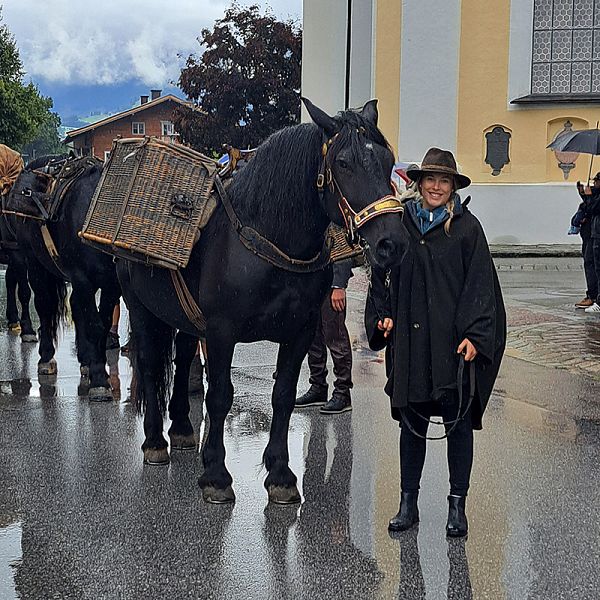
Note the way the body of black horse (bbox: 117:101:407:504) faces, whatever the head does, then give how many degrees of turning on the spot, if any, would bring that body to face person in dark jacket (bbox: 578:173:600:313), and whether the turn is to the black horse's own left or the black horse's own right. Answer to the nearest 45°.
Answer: approximately 90° to the black horse's own left

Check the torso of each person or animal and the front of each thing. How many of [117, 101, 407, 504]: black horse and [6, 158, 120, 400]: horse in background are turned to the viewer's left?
0

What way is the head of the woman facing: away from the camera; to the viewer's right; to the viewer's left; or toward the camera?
toward the camera

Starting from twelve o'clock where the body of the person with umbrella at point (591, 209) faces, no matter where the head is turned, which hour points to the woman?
The woman is roughly at 9 o'clock from the person with umbrella.

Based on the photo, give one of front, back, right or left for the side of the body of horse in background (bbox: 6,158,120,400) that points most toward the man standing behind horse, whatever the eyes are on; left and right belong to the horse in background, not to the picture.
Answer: front

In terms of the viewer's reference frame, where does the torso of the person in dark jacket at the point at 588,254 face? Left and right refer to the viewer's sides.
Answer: facing to the left of the viewer

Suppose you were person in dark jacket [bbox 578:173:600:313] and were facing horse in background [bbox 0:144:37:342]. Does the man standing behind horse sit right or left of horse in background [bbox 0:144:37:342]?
left

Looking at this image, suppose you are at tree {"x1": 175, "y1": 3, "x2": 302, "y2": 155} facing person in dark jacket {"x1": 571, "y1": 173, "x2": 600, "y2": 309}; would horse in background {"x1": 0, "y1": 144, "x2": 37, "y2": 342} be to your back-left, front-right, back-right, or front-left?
front-right

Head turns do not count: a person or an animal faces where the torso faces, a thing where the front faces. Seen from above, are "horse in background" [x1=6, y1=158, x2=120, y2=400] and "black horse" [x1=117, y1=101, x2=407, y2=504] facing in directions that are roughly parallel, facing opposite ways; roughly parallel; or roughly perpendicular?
roughly parallel

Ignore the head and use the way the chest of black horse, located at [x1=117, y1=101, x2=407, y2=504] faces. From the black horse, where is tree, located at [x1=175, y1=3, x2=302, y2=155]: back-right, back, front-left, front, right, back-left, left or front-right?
back-left

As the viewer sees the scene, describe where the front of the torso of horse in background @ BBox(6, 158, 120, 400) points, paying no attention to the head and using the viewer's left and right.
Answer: facing the viewer and to the right of the viewer
